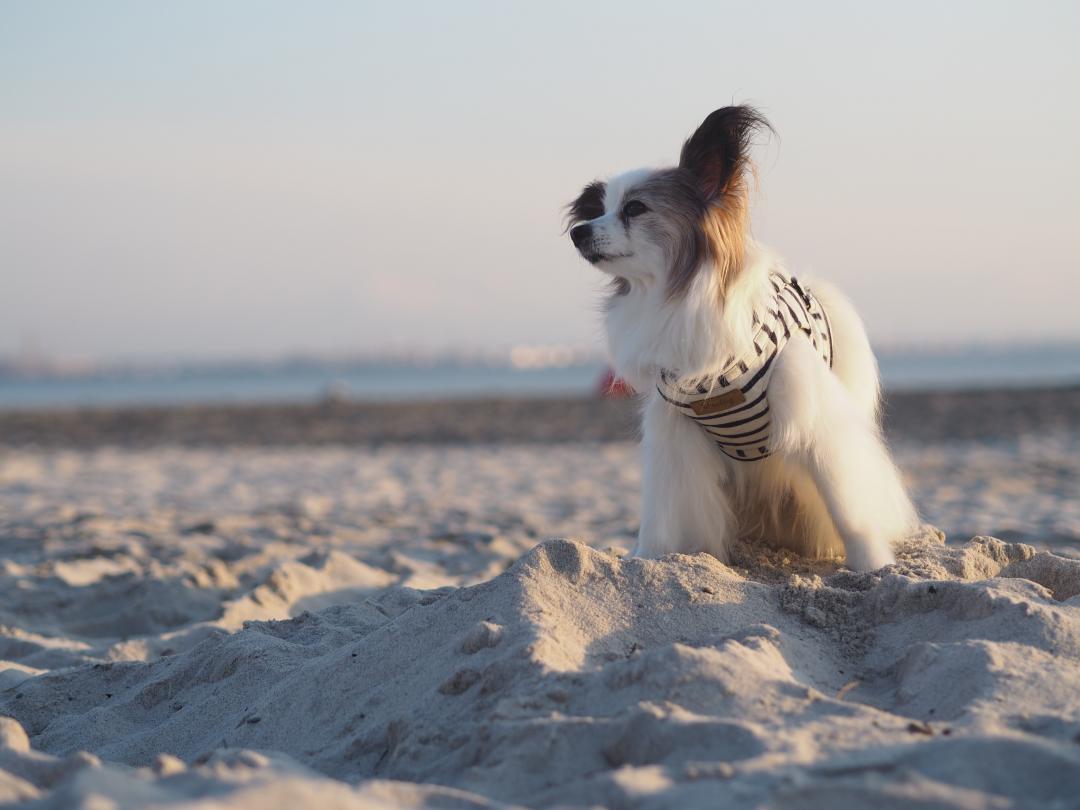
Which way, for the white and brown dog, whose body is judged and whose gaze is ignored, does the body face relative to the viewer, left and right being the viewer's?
facing the viewer and to the left of the viewer
